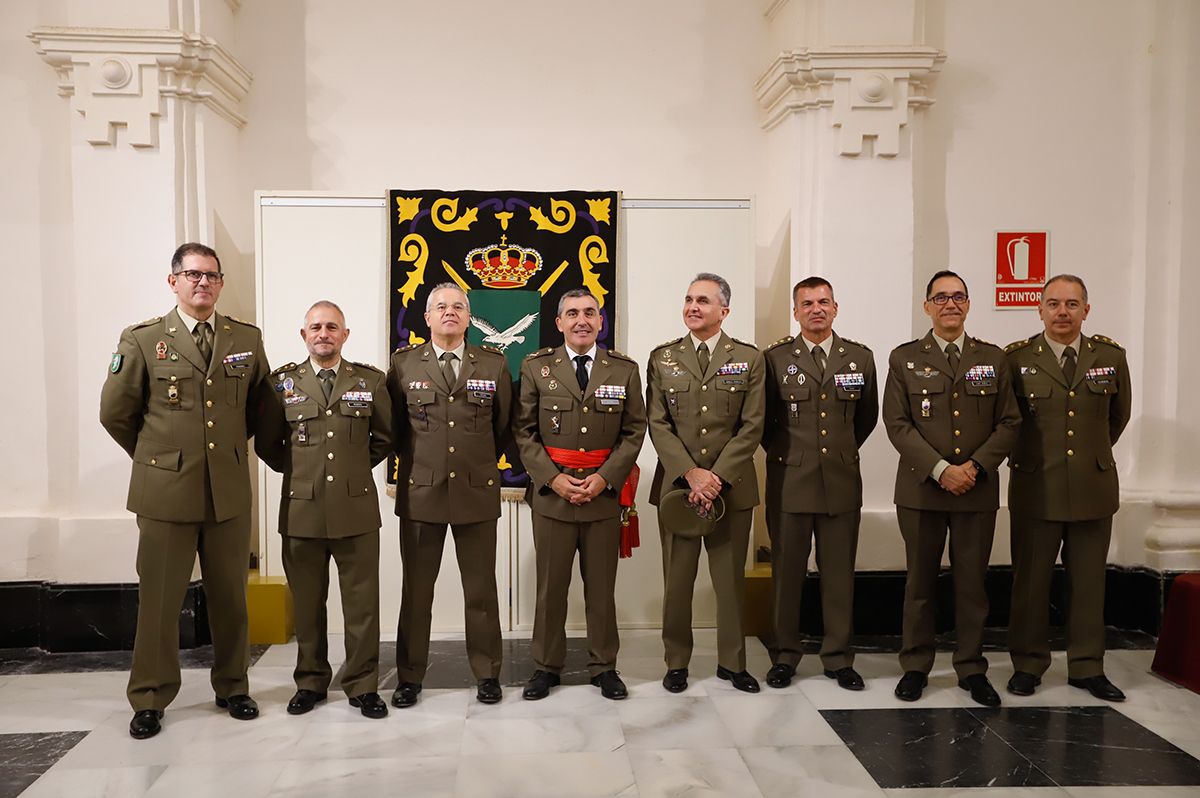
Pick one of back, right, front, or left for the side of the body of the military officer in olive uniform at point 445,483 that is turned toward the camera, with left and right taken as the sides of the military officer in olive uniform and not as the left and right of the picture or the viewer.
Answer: front

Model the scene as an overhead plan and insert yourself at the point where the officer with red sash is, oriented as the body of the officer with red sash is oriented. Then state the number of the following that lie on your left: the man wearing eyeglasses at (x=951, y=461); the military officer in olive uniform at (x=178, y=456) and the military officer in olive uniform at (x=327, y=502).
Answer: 1

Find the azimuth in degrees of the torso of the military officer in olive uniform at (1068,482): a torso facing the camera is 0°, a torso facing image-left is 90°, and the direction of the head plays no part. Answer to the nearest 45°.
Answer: approximately 0°

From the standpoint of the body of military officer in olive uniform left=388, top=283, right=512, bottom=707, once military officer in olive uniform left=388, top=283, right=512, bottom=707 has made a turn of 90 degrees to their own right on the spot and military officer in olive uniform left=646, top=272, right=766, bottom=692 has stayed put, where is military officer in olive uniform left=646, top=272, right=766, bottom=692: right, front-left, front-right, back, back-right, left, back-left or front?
back

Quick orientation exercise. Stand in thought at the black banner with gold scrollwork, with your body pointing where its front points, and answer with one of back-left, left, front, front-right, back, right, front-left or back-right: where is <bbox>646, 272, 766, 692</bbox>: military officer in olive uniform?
front-left

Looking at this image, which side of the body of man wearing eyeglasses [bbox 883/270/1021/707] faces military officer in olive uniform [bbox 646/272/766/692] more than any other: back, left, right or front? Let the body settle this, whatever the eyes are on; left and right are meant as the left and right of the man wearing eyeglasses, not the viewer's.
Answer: right

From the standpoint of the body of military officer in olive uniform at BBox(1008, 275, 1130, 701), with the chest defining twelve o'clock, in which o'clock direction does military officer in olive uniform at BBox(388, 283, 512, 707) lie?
military officer in olive uniform at BBox(388, 283, 512, 707) is roughly at 2 o'clock from military officer in olive uniform at BBox(1008, 275, 1130, 701).

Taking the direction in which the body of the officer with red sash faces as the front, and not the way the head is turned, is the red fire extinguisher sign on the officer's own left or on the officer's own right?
on the officer's own left

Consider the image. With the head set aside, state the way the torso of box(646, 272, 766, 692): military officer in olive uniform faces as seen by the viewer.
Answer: toward the camera

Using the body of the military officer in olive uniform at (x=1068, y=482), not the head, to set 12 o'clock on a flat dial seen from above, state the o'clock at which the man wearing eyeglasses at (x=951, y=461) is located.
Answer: The man wearing eyeglasses is roughly at 2 o'clock from the military officer in olive uniform.
